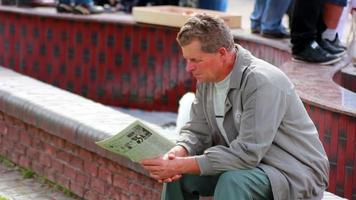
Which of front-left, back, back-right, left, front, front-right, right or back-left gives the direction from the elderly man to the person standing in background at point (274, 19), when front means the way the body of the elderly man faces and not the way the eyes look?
back-right

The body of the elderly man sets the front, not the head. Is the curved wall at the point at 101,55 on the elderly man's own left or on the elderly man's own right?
on the elderly man's own right

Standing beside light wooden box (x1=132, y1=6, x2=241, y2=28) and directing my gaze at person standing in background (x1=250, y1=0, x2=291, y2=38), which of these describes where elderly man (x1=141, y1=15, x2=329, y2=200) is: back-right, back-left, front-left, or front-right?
front-right

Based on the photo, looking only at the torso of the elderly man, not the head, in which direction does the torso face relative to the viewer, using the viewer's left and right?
facing the viewer and to the left of the viewer

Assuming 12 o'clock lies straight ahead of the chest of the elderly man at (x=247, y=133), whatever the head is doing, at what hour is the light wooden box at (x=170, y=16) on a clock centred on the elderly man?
The light wooden box is roughly at 4 o'clock from the elderly man.
